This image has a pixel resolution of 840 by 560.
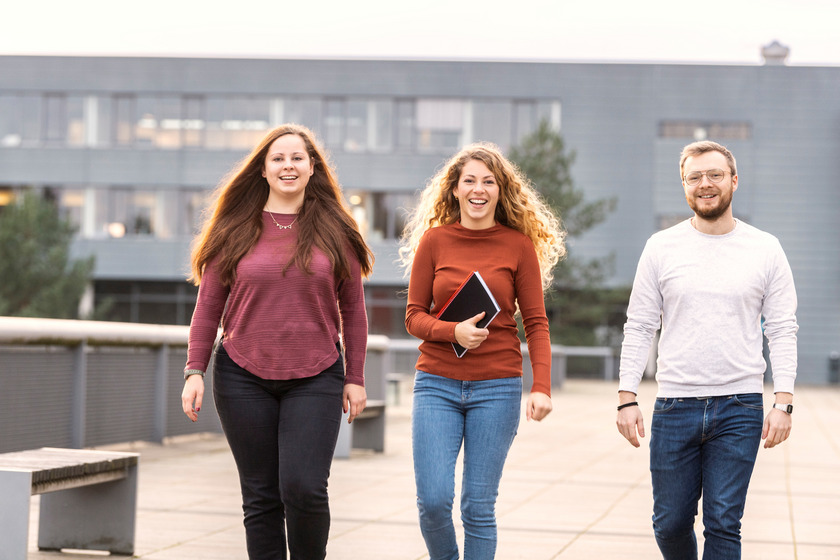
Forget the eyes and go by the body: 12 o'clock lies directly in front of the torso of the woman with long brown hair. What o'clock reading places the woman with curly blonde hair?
The woman with curly blonde hair is roughly at 9 o'clock from the woman with long brown hair.

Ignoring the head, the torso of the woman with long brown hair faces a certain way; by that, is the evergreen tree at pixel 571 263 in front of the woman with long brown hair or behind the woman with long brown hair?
behind

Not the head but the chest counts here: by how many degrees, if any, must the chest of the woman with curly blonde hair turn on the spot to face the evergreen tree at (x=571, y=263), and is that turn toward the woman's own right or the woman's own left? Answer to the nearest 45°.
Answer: approximately 180°

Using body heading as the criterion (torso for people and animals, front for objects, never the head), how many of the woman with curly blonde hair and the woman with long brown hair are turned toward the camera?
2

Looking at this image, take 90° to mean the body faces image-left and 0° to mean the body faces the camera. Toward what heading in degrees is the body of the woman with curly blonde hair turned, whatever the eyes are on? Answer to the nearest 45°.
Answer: approximately 0°

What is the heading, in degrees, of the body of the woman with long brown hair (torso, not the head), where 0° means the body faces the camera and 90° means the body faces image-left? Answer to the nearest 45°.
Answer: approximately 0°

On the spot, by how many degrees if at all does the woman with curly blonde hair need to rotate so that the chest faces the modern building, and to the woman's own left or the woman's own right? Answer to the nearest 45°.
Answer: approximately 180°
